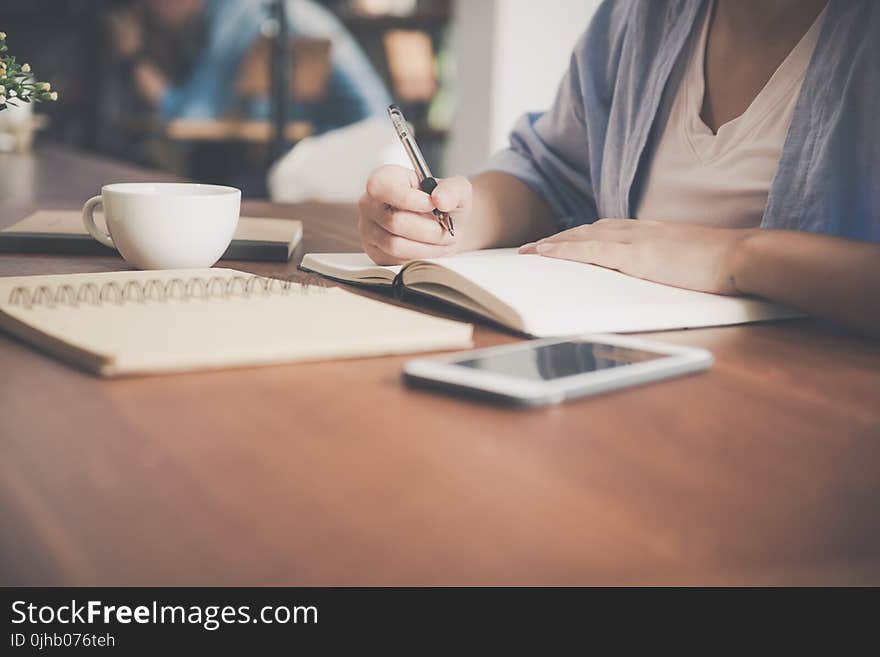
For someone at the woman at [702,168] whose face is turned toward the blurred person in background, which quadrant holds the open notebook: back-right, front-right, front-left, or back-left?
back-left

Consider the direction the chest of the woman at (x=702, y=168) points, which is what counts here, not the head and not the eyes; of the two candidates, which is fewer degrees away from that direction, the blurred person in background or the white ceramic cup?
the white ceramic cup

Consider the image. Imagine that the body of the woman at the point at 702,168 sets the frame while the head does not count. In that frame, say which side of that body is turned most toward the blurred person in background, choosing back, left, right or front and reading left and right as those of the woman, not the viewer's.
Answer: right

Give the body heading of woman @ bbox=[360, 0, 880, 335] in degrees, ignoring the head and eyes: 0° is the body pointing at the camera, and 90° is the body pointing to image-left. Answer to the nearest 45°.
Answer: approximately 45°

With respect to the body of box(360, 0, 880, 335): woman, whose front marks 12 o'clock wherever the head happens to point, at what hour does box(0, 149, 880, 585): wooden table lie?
The wooden table is roughly at 11 o'clock from the woman.

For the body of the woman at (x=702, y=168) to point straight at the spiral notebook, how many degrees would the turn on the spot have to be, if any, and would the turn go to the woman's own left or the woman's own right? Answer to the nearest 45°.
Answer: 0° — they already face it
